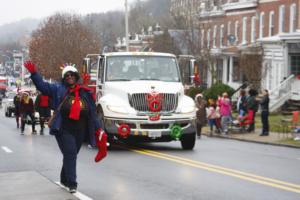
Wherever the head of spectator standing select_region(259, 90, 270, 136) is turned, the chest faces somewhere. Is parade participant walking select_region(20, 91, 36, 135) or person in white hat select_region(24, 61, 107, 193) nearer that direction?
the parade participant walking

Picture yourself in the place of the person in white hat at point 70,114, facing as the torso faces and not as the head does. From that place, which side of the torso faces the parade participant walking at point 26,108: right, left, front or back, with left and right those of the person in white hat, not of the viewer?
back

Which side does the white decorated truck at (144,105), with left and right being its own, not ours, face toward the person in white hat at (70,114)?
front

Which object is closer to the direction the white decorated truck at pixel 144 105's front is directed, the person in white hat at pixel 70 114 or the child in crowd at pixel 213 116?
the person in white hat

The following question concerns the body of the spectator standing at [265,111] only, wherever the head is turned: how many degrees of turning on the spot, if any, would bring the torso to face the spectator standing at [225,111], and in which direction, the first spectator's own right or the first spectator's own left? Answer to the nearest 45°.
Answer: approximately 45° to the first spectator's own right

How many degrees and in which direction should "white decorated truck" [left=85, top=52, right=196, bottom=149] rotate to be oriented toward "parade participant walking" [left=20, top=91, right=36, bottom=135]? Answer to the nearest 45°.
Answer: approximately 135° to its right

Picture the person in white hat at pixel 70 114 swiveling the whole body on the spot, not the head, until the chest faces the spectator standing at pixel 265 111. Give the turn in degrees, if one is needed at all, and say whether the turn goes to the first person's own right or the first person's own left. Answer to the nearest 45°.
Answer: approximately 135° to the first person's own left

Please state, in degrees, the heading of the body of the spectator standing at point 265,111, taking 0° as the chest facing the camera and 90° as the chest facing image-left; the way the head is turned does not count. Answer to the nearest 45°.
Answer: approximately 90°

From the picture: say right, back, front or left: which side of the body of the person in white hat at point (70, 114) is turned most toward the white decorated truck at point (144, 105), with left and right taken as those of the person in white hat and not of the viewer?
back

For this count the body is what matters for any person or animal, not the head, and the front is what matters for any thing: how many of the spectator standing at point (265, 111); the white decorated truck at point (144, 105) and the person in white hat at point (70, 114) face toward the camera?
2

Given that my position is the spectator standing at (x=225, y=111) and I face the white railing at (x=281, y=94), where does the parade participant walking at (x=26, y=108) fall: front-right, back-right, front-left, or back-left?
back-left
